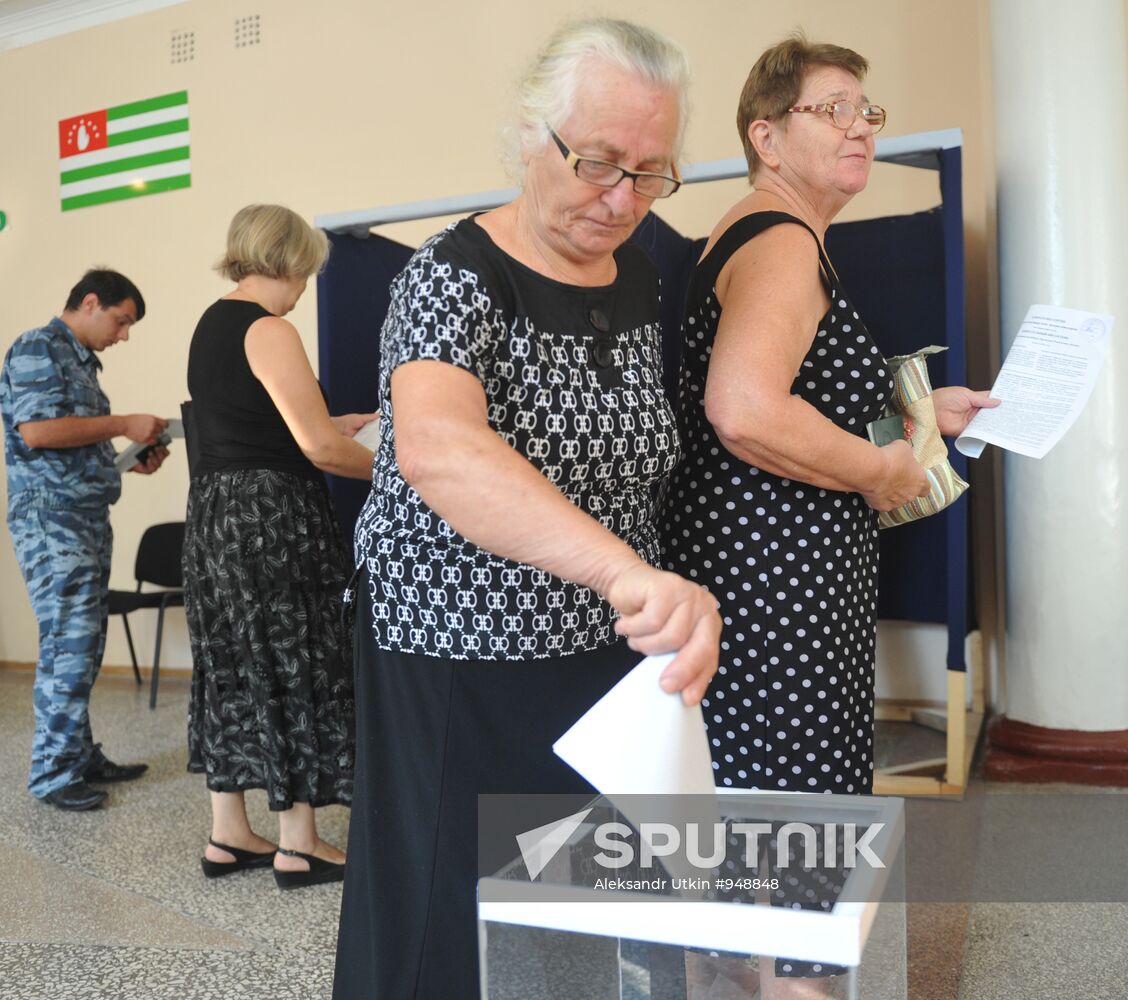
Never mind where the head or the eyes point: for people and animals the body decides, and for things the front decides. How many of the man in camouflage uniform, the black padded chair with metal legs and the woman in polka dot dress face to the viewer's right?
2

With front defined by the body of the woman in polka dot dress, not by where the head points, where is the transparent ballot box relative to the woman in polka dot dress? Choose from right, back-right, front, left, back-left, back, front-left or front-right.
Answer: right

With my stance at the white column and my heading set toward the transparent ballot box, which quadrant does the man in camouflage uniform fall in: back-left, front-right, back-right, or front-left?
front-right

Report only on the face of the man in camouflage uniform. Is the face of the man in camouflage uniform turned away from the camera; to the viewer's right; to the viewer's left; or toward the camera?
to the viewer's right

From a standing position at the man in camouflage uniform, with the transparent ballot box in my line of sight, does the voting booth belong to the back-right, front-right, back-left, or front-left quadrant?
front-left

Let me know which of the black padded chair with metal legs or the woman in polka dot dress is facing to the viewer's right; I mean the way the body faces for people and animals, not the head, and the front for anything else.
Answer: the woman in polka dot dress

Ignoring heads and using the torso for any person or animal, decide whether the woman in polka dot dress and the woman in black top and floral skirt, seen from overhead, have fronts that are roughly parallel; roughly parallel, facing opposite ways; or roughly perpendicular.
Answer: roughly perpendicular

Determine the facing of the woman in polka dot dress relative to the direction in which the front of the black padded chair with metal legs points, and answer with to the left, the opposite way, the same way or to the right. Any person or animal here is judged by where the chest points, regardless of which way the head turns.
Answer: to the left

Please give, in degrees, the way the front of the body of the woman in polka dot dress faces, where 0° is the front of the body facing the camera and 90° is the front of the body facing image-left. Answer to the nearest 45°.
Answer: approximately 270°

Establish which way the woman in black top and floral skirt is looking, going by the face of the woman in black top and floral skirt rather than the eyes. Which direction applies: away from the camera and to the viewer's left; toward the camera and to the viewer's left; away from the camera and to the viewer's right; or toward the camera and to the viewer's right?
away from the camera and to the viewer's right

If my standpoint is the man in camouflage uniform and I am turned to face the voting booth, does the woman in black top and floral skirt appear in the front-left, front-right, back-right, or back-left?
front-right

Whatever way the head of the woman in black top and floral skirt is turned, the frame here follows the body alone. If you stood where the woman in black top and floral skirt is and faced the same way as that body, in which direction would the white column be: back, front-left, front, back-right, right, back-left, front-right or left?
front-right

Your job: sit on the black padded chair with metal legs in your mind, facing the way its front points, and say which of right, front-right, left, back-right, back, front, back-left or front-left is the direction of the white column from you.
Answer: left

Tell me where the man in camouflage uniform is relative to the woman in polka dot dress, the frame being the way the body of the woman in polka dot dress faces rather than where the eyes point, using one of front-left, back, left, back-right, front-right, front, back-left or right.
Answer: back-left

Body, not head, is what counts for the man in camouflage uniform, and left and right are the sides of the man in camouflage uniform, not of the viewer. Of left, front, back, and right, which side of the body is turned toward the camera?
right
